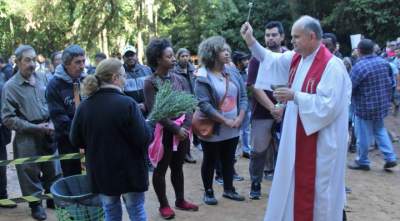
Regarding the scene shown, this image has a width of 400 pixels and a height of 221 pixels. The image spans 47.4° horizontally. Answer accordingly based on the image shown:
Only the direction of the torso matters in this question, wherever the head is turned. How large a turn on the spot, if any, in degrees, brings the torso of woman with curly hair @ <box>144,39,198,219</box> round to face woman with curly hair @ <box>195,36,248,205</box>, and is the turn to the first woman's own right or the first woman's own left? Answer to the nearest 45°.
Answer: approximately 90° to the first woman's own left

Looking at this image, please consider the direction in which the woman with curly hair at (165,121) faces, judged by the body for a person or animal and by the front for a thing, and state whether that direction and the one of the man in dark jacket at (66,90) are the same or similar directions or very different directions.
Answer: same or similar directions

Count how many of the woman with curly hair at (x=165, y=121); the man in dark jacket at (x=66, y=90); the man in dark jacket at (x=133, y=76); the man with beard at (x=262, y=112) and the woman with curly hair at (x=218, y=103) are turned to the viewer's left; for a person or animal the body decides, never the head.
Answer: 0

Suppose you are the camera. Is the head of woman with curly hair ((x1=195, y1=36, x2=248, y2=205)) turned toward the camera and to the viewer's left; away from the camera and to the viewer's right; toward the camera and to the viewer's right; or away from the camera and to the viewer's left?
toward the camera and to the viewer's right

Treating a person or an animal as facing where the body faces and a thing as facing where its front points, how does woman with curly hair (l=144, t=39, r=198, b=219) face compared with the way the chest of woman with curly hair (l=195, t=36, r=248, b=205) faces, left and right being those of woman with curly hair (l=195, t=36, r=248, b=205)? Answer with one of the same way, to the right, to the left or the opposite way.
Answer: the same way

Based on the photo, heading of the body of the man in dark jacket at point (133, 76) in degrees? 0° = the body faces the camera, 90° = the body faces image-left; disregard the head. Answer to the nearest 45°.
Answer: approximately 0°

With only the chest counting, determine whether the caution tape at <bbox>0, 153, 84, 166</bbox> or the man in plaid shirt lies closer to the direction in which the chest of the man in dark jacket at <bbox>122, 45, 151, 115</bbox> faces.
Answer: the caution tape

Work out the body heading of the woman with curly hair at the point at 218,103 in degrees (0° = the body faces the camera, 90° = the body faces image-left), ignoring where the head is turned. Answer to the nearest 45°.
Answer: approximately 315°

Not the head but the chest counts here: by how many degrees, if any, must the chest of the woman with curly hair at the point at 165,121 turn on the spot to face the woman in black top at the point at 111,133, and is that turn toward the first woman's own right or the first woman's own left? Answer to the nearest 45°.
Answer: approximately 45° to the first woman's own right

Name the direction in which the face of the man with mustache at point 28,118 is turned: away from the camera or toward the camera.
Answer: toward the camera

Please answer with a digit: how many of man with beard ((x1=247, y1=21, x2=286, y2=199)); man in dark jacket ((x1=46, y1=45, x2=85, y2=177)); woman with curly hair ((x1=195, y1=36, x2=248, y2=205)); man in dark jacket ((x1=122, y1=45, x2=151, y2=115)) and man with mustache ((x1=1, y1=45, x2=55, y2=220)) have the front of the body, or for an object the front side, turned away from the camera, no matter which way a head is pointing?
0

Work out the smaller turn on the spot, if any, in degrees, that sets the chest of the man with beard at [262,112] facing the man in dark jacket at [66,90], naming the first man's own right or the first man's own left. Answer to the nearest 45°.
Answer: approximately 90° to the first man's own right

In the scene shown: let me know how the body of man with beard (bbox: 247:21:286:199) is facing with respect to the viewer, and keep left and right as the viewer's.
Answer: facing the viewer and to the right of the viewer

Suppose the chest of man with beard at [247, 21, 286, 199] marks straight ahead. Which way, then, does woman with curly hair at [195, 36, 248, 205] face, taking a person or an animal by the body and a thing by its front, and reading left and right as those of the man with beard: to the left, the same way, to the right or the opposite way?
the same way

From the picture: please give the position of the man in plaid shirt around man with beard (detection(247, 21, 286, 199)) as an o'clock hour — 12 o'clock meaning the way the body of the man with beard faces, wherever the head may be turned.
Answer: The man in plaid shirt is roughly at 9 o'clock from the man with beard.

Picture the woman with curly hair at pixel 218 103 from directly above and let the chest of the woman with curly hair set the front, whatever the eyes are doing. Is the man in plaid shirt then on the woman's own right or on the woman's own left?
on the woman's own left

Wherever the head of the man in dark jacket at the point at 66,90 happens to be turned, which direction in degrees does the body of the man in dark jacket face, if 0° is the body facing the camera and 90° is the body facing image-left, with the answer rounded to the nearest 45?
approximately 315°
